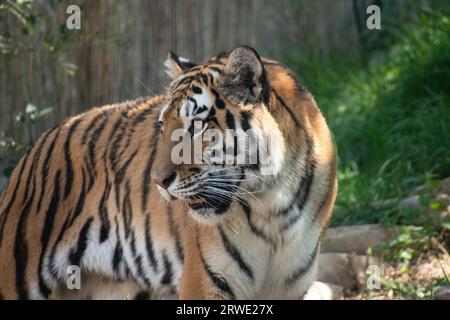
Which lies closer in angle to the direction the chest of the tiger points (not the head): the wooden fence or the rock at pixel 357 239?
the rock

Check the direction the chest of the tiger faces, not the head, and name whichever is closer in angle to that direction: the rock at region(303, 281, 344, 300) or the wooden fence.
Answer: the rock

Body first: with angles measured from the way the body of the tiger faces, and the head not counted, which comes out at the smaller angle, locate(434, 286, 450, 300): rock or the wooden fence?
the rock

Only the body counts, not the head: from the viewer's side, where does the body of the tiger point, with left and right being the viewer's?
facing the viewer and to the right of the viewer

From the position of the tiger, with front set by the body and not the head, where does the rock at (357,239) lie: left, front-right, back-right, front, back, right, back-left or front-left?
left

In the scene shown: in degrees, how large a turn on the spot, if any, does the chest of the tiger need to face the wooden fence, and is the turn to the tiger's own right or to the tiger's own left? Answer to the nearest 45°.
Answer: approximately 135° to the tiger's own left

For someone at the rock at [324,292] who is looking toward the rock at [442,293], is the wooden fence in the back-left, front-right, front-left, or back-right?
back-left
